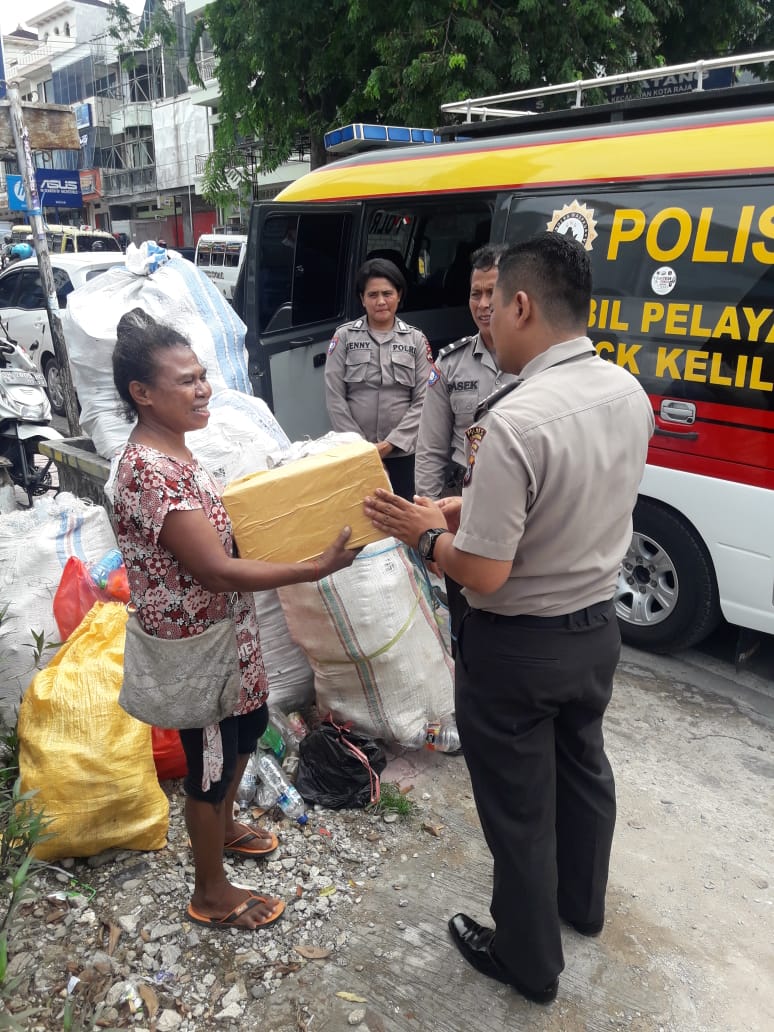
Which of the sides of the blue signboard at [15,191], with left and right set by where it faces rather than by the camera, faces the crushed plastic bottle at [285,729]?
front

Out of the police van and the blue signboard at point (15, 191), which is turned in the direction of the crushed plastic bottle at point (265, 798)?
the blue signboard

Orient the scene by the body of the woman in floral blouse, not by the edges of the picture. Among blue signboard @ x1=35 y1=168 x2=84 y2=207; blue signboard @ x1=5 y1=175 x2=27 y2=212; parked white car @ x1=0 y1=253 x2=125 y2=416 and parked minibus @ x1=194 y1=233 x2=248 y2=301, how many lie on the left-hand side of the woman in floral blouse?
4

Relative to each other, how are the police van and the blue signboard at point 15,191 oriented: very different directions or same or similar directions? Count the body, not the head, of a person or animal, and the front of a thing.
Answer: very different directions

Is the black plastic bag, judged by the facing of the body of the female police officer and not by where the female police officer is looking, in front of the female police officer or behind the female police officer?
in front

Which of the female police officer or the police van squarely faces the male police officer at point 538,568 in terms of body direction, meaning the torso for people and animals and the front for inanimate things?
the female police officer

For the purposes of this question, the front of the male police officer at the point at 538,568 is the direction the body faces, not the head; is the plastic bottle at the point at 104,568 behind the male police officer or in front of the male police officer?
in front

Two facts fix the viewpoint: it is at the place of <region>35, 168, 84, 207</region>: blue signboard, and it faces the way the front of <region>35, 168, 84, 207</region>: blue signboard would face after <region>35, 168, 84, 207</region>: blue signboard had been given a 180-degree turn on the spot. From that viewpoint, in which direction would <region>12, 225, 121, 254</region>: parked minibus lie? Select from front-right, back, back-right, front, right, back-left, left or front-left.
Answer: back

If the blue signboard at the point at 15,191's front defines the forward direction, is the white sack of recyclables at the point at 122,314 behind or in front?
in front

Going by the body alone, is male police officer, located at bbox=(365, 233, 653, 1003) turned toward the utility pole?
yes

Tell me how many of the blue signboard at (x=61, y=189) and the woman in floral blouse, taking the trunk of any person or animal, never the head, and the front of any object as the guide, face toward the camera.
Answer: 1

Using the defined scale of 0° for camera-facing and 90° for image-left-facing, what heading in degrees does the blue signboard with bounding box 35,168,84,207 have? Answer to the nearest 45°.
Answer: approximately 0°

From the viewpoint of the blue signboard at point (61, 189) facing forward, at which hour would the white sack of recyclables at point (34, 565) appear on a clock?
The white sack of recyclables is roughly at 12 o'clock from the blue signboard.

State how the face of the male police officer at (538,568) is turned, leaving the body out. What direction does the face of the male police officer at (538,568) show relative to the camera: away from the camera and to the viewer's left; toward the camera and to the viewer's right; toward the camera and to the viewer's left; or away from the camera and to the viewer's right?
away from the camera and to the viewer's left

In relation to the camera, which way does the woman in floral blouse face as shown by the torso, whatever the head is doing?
to the viewer's right
